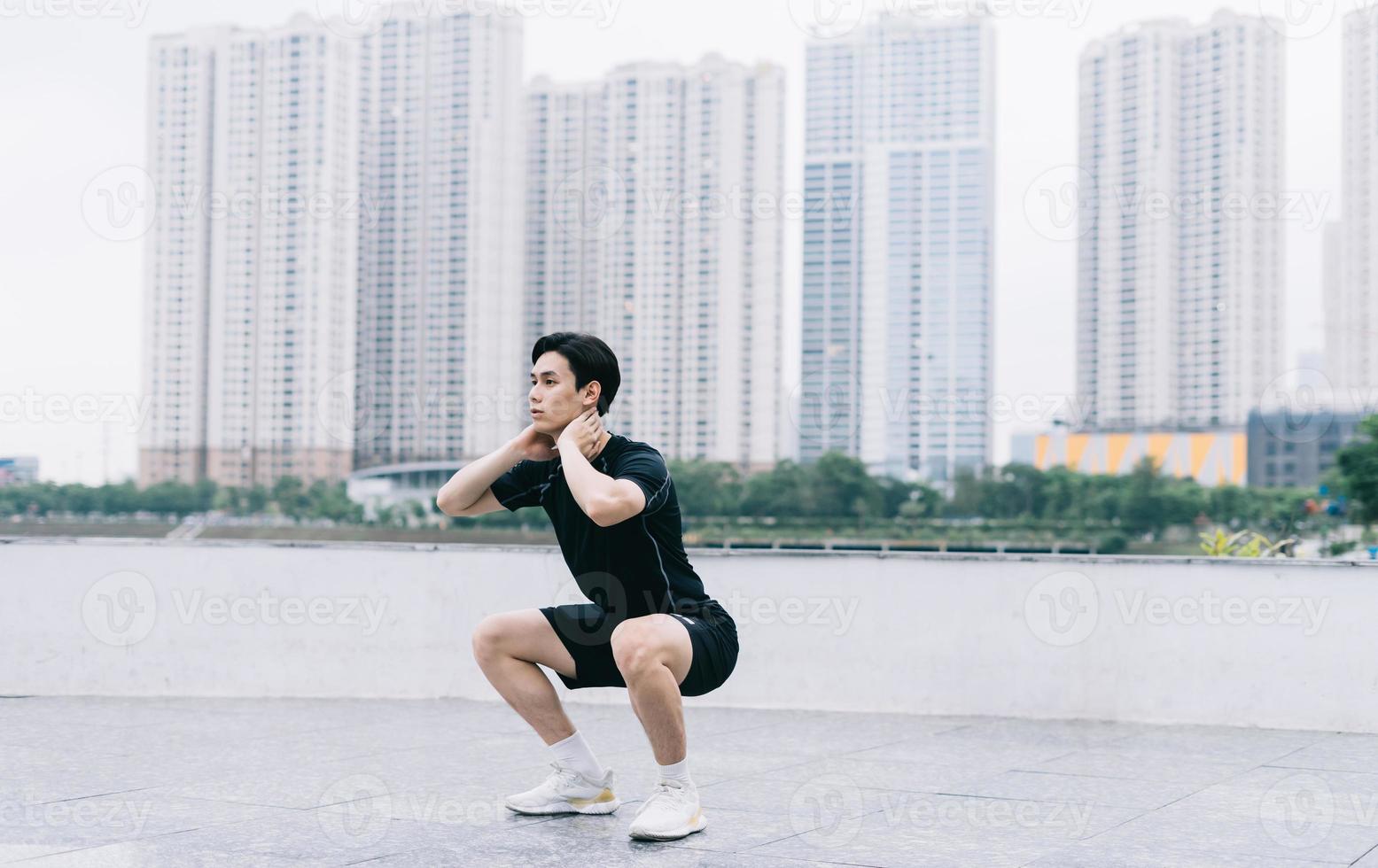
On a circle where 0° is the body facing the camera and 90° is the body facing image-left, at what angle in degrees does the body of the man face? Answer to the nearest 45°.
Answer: approximately 45°
